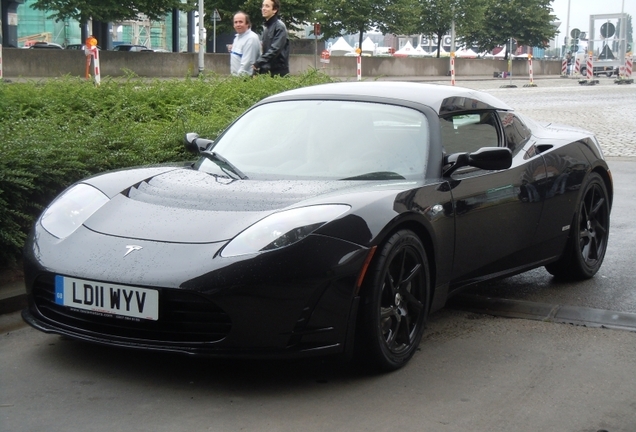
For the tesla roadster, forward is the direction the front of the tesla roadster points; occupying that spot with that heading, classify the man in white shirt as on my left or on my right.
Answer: on my right

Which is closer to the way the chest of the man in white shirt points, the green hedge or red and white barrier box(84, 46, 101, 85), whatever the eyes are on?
the green hedge

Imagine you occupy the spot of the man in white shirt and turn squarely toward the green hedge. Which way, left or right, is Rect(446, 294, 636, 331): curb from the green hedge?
left

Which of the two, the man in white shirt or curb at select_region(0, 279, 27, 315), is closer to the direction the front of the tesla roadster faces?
the curb

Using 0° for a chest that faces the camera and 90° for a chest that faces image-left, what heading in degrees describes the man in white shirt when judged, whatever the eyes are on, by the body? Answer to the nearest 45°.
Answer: approximately 45°

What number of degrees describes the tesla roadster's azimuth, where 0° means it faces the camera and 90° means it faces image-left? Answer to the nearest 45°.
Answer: approximately 45°

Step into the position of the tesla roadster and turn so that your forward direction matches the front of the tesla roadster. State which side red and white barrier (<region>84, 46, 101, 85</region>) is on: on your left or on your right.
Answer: on your right

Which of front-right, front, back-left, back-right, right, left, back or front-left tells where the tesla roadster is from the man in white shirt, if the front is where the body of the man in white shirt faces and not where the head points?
front-left

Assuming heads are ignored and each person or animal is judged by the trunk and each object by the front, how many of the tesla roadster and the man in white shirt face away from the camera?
0
